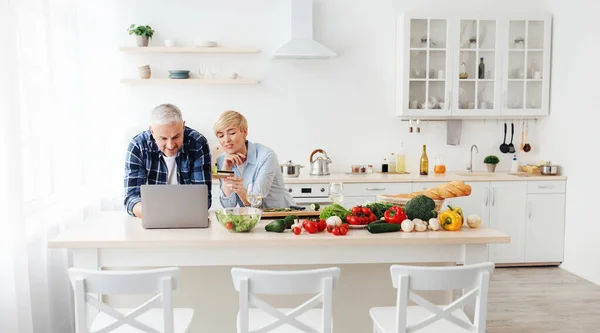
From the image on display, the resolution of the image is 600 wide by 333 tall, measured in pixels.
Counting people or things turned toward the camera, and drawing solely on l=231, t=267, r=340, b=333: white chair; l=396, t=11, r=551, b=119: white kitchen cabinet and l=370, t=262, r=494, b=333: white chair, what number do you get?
1

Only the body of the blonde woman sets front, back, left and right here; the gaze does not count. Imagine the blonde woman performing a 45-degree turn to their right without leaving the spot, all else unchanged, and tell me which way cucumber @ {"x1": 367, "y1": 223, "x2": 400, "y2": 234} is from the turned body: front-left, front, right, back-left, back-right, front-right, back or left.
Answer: back-left

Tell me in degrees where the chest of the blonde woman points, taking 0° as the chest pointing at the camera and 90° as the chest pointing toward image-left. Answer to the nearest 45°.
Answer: approximately 45°

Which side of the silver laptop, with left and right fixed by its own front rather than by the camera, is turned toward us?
back

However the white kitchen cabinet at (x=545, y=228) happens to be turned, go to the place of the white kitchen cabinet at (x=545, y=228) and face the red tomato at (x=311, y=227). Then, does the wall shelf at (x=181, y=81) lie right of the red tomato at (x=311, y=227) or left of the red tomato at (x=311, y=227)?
right

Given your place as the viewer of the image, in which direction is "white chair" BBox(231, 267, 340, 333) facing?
facing away from the viewer

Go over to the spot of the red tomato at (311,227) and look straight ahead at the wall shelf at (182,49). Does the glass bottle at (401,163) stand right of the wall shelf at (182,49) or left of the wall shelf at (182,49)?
right

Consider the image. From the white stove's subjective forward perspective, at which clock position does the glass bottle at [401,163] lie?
The glass bottle is roughly at 8 o'clock from the white stove.

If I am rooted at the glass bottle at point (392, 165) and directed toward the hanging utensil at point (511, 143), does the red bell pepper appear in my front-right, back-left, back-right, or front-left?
back-right

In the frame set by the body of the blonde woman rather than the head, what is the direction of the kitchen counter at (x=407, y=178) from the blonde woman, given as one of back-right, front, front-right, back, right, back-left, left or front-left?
back

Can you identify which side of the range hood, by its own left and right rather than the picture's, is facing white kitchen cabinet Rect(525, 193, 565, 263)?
left

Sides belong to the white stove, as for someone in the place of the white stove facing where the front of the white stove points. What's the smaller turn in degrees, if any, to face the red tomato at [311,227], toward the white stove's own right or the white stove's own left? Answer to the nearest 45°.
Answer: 0° — it already faces it

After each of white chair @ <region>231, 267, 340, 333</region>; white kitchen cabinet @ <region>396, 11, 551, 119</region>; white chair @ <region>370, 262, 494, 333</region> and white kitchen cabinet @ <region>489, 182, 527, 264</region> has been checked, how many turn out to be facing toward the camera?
2

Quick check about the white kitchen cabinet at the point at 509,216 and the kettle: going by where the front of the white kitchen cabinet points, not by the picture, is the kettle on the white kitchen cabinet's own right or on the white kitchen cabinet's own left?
on the white kitchen cabinet's own right
